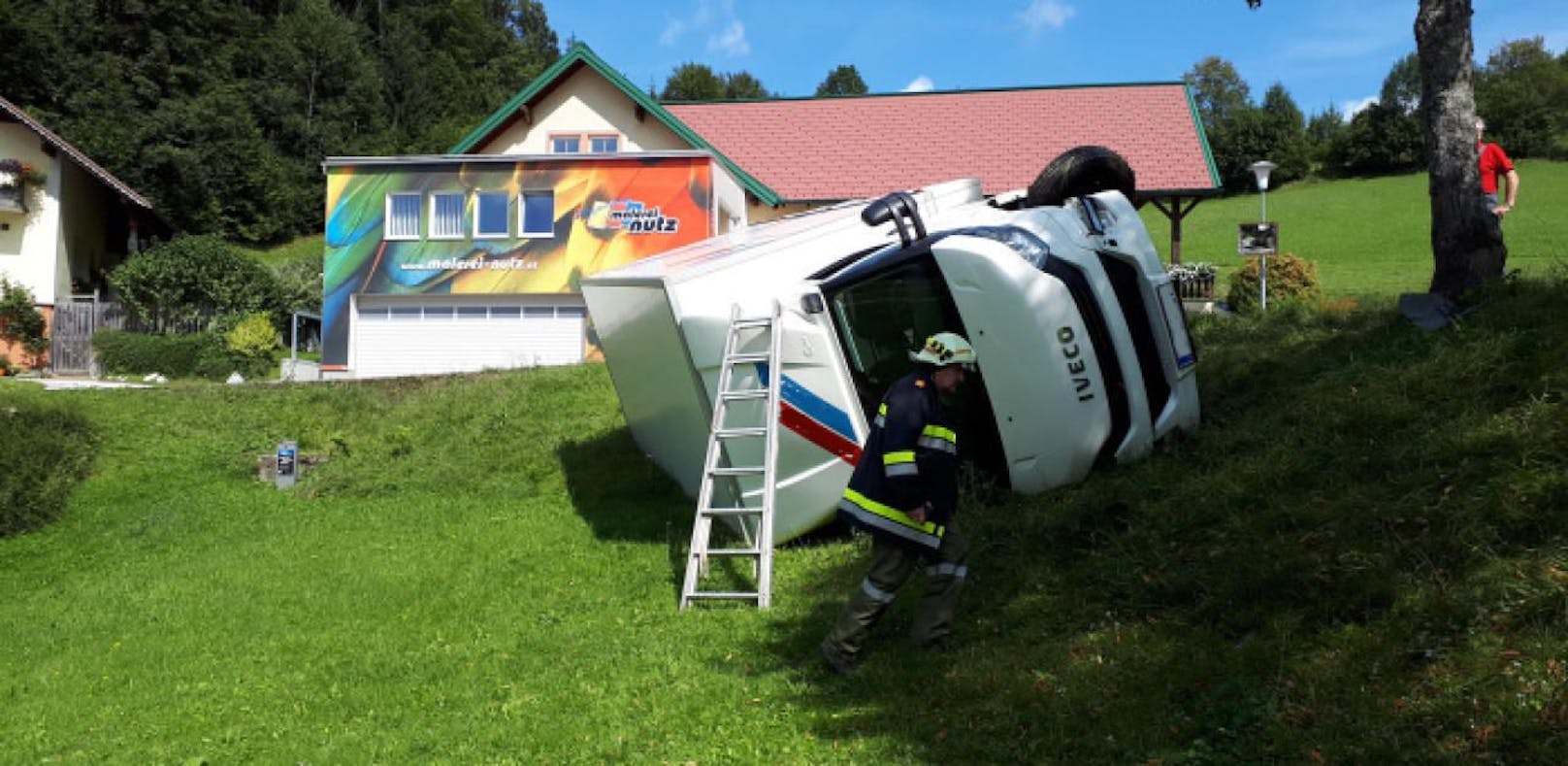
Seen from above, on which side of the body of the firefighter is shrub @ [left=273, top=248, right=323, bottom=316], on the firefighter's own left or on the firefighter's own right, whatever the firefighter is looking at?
on the firefighter's own left

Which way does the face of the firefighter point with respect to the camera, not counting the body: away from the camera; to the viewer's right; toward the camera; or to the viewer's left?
to the viewer's right

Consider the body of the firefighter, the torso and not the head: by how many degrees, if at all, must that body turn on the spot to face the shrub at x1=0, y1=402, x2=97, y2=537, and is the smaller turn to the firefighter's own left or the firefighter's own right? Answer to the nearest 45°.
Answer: approximately 135° to the firefighter's own left

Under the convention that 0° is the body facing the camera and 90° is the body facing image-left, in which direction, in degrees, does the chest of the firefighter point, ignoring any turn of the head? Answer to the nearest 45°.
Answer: approximately 270°

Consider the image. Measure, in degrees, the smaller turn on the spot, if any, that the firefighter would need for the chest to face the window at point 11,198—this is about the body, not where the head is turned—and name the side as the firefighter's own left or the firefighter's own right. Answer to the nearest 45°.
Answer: approximately 135° to the firefighter's own left

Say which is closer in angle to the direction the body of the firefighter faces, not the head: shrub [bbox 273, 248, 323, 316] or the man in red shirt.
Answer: the man in red shirt

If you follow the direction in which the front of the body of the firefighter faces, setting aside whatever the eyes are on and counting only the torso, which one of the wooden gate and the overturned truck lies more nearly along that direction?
the overturned truck

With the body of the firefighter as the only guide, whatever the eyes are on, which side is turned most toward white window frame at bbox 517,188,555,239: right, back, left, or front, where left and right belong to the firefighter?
left

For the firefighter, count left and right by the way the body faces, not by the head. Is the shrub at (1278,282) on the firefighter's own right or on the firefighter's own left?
on the firefighter's own left
